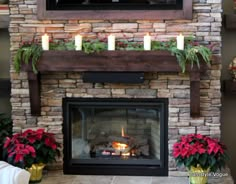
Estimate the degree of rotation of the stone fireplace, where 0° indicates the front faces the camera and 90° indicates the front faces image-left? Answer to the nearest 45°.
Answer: approximately 0°
